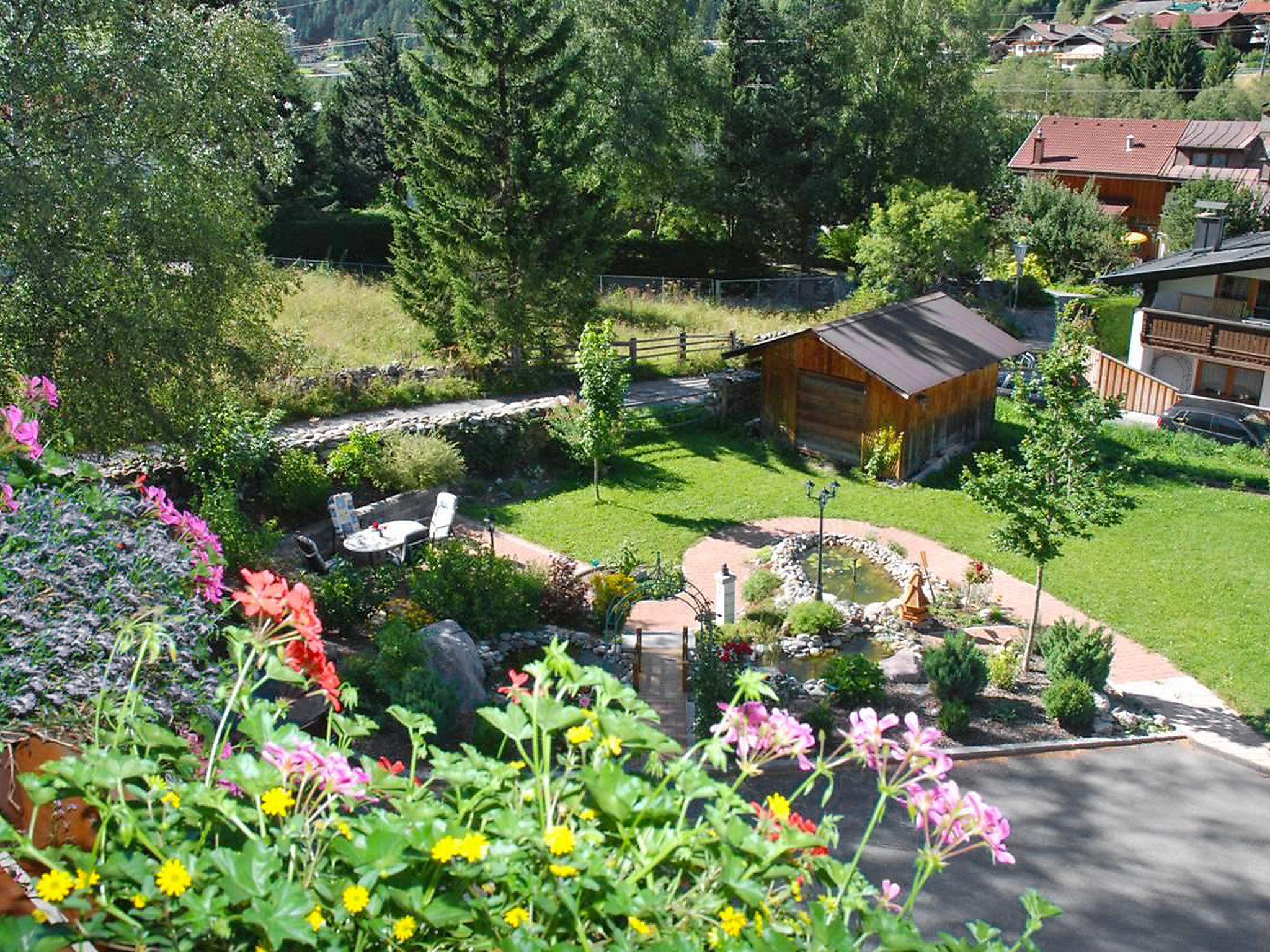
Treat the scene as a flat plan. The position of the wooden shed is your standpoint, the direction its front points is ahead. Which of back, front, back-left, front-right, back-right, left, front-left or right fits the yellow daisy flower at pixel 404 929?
front-left

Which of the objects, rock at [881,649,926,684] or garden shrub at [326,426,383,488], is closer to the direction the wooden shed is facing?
the garden shrub

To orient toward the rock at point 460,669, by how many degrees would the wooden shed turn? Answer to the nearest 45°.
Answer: approximately 45° to its left

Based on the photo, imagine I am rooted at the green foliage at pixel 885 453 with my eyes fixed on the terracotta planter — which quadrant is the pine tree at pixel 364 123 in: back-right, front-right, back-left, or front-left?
back-right

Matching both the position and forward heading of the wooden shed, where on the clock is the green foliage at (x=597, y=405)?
The green foliage is roughly at 12 o'clock from the wooden shed.

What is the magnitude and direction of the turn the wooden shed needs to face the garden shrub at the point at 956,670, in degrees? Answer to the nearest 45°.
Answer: approximately 45° to its left

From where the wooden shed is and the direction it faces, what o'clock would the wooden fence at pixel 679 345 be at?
The wooden fence is roughly at 3 o'clock from the wooden shed.

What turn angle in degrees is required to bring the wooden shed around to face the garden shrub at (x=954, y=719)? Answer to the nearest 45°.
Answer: approximately 45° to its left

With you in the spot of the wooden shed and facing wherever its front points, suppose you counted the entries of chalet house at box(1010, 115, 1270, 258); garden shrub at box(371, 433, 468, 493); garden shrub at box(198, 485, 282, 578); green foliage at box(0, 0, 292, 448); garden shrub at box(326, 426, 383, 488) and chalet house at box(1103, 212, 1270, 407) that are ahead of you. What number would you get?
4

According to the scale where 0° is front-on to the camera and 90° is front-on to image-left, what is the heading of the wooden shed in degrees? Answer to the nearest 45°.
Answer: approximately 45°

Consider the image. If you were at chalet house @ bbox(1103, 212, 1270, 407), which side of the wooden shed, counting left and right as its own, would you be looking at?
back

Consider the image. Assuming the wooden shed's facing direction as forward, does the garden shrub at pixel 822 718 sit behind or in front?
in front

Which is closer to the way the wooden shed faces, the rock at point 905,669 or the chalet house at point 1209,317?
the rock

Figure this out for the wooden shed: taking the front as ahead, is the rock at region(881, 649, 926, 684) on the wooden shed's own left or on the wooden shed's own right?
on the wooden shed's own left

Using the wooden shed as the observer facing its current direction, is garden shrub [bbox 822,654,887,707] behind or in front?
in front

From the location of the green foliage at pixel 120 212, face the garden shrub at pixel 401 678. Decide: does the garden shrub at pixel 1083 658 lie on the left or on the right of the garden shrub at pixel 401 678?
left
